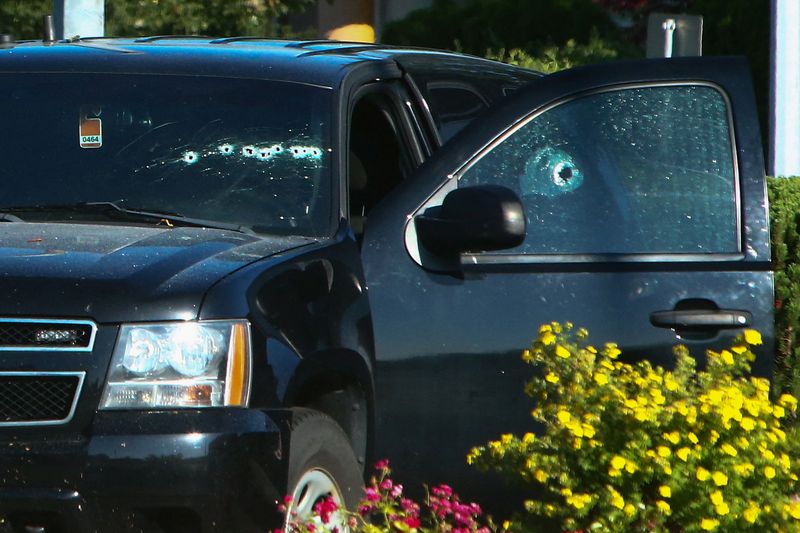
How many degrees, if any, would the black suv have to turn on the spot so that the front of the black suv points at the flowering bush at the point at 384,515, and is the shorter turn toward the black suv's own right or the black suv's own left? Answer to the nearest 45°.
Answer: approximately 45° to the black suv's own left

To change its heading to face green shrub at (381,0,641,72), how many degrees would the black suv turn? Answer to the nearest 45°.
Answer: approximately 135° to its right

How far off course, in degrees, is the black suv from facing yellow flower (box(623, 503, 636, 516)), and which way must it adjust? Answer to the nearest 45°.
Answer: approximately 90° to its left

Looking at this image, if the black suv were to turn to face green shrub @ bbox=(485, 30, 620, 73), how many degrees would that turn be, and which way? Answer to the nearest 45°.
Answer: approximately 135° to its right

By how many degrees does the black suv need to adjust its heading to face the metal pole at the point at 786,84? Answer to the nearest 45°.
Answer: approximately 180°

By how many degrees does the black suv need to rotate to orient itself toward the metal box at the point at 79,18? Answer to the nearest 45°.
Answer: approximately 135° to its right

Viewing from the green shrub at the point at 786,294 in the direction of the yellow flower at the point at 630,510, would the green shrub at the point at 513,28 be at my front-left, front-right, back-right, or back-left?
back-right

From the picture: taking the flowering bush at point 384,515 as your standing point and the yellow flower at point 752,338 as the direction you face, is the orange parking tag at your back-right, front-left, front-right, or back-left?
back-left

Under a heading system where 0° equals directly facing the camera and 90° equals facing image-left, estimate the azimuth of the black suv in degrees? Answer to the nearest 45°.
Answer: approximately 45°

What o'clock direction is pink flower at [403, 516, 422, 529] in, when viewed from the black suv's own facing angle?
The pink flower is roughly at 10 o'clock from the black suv.

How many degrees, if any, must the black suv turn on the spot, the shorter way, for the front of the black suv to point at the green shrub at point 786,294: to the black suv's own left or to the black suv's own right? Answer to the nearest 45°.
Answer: approximately 180°

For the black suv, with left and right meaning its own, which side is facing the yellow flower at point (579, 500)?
left
